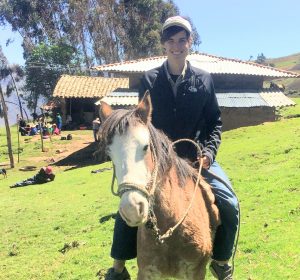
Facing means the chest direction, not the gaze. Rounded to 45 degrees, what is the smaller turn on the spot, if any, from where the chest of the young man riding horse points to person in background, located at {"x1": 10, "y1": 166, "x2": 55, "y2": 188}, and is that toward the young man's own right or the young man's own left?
approximately 135° to the young man's own right

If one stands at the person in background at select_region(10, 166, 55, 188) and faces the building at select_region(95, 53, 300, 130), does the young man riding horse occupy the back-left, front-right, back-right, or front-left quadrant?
back-right

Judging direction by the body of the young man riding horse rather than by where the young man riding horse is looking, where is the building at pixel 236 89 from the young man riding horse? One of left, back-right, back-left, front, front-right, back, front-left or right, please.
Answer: back

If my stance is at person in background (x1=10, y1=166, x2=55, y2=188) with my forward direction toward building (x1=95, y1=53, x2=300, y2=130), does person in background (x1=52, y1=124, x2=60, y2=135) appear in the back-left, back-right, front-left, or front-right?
front-left

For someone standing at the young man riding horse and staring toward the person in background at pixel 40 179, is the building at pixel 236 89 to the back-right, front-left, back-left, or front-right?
front-right

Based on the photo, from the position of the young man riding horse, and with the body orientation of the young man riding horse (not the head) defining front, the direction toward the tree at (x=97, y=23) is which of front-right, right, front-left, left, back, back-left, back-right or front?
back

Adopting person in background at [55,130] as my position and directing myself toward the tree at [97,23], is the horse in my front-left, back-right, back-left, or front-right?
back-right

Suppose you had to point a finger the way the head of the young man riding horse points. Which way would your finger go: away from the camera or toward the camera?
toward the camera

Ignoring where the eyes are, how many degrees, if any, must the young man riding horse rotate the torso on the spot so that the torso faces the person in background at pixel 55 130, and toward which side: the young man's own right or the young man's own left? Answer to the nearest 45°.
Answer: approximately 180°

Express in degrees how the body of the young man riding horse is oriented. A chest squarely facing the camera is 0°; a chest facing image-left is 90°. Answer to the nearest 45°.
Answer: approximately 0°

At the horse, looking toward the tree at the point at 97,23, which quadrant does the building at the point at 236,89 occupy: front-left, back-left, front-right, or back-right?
front-right

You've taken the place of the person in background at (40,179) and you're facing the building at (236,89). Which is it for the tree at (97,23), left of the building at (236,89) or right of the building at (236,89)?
left
